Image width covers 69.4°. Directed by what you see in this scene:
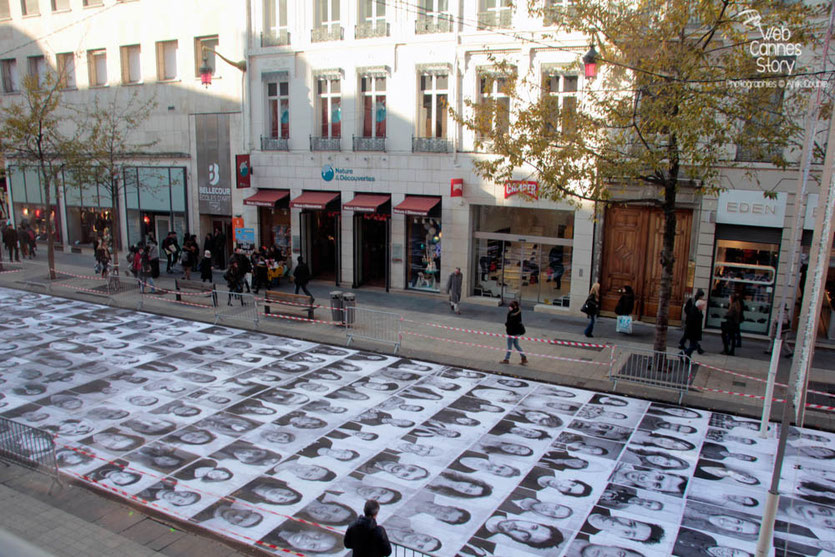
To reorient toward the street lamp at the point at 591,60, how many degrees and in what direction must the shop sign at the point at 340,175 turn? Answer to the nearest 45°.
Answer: approximately 45° to its left

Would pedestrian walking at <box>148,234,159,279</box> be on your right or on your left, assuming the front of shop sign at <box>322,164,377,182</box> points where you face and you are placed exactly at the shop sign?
on your right

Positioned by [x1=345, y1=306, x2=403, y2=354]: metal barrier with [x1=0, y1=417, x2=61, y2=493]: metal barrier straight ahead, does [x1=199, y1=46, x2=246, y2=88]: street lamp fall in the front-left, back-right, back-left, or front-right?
back-right

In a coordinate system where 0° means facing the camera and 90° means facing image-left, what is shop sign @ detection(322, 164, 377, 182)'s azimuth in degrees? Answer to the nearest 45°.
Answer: approximately 0°

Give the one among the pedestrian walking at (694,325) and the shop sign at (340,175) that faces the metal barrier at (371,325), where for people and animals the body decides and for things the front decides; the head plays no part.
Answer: the shop sign

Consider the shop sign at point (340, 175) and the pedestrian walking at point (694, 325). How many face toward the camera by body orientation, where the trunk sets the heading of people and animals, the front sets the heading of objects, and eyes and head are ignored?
1

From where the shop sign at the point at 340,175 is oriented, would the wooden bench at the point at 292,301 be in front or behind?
in front

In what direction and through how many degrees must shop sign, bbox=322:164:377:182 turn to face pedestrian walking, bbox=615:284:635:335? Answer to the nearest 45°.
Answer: approximately 45° to its left

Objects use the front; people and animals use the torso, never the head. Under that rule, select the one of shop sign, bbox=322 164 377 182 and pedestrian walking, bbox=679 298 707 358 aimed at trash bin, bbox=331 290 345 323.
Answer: the shop sign

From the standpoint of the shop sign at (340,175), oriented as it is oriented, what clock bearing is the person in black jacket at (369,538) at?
The person in black jacket is roughly at 12 o'clock from the shop sign.
